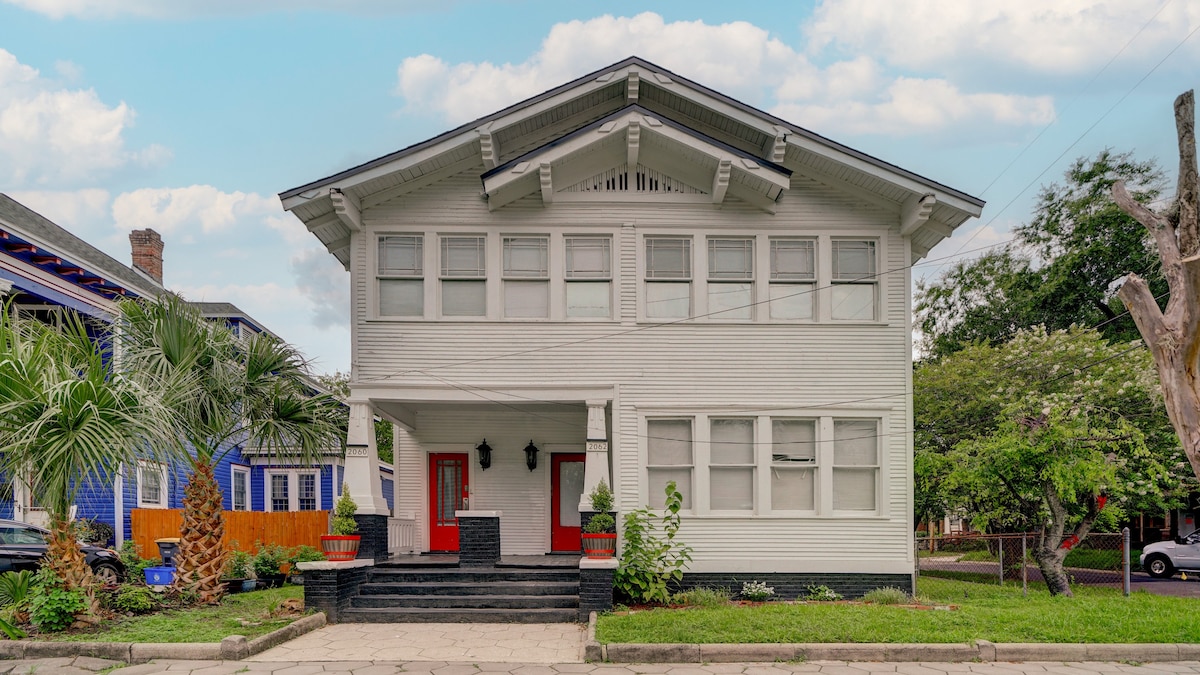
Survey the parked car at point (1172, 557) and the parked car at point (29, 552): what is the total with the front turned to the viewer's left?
1

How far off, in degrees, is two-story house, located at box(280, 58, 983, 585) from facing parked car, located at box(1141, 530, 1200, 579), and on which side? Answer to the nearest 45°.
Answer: approximately 135° to its left

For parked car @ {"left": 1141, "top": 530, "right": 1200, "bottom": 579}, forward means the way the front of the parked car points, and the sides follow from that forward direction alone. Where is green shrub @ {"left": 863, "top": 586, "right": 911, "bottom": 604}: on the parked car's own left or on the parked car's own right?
on the parked car's own left

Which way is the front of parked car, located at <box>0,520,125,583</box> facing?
to the viewer's right

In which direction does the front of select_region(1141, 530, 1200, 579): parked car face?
to the viewer's left

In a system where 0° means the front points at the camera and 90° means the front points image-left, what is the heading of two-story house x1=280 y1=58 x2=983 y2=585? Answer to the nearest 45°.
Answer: approximately 0°
